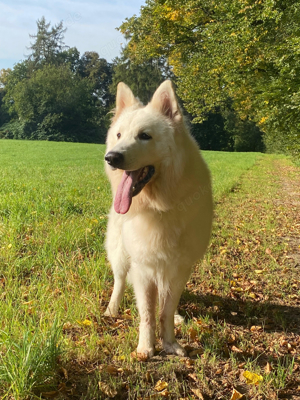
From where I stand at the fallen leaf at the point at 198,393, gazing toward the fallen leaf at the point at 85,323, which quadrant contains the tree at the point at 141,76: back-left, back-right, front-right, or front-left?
front-right

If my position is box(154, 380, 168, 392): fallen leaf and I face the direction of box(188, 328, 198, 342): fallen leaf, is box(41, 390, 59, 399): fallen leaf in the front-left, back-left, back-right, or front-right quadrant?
back-left

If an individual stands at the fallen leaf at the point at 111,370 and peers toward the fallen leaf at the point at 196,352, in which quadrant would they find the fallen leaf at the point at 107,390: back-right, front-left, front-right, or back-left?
back-right

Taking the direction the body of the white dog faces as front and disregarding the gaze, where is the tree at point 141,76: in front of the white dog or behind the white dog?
behind

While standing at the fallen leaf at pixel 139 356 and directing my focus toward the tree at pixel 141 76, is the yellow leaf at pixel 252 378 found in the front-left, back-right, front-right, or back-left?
back-right

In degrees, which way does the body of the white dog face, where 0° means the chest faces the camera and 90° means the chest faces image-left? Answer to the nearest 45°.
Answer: approximately 0°

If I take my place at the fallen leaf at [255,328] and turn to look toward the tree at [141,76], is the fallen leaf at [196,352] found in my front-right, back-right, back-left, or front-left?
back-left

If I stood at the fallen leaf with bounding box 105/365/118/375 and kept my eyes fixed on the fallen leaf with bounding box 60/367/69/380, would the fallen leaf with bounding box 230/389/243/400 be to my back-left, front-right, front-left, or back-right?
back-left
